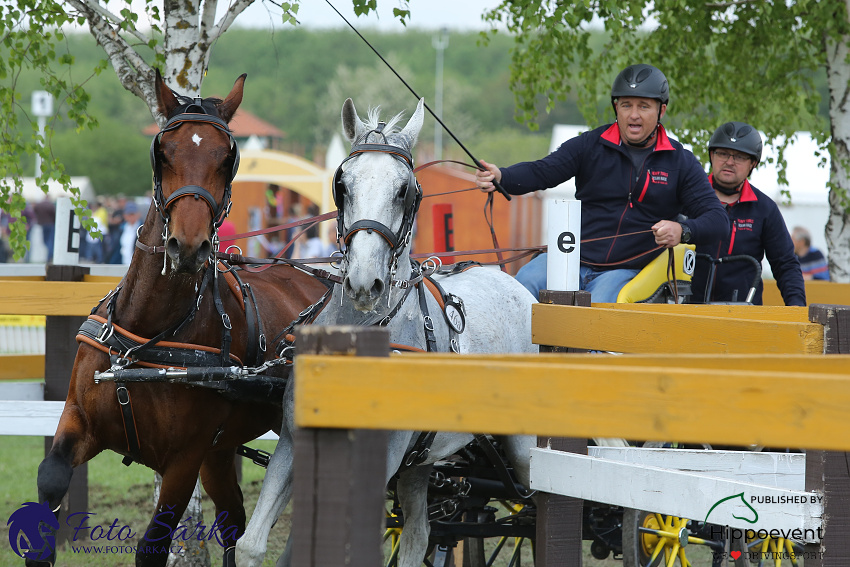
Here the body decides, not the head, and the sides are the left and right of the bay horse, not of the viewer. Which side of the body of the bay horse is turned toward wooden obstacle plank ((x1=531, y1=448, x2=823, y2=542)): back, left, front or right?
left

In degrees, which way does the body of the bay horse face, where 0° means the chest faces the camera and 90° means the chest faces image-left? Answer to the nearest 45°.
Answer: approximately 45°

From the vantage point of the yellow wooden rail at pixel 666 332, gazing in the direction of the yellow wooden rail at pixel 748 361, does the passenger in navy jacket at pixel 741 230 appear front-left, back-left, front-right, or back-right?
back-left

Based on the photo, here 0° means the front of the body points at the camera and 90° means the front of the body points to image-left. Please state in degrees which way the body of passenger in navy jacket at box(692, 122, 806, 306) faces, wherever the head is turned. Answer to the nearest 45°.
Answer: approximately 45°

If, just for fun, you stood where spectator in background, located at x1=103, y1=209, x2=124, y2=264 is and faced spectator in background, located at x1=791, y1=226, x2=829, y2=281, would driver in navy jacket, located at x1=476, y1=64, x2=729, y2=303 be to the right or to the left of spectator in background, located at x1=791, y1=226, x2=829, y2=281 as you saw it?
right

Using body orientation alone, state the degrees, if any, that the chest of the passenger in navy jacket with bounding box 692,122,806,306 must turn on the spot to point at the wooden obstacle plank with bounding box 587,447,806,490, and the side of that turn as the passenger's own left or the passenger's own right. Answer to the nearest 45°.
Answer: approximately 45° to the passenger's own left

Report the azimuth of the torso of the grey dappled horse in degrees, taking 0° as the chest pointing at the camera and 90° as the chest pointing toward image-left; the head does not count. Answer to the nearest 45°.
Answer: approximately 45°

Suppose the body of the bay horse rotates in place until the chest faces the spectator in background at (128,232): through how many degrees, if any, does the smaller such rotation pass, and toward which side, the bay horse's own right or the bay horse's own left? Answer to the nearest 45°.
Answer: approximately 135° to the bay horse's own right

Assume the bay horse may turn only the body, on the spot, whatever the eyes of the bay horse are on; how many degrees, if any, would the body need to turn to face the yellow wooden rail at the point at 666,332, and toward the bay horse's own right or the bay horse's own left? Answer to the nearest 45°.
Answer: approximately 90° to the bay horse's own left
